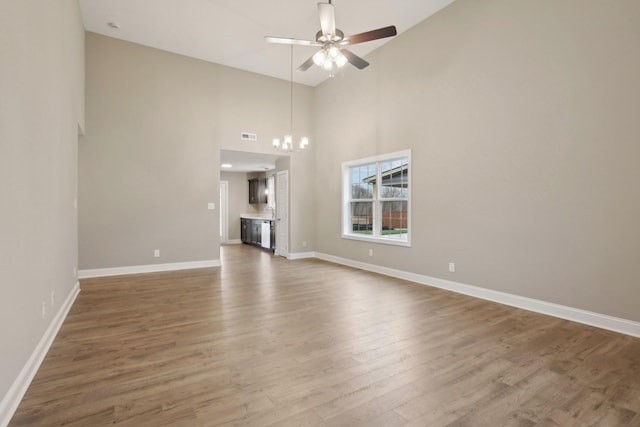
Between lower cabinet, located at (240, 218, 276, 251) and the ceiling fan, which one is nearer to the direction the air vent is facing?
the ceiling fan

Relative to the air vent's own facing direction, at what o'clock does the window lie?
The window is roughly at 10 o'clock from the air vent.

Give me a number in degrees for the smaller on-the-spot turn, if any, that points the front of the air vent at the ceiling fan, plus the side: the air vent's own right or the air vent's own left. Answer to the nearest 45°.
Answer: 0° — it already faces it

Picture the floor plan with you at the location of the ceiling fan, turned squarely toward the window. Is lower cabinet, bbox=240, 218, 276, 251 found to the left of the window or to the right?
left

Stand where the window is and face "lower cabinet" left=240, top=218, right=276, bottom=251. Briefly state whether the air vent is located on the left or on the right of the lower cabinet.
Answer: left

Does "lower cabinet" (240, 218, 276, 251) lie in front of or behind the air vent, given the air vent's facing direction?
behind

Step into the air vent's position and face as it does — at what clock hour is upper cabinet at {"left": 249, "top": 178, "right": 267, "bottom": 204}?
The upper cabinet is roughly at 6 o'clock from the air vent.

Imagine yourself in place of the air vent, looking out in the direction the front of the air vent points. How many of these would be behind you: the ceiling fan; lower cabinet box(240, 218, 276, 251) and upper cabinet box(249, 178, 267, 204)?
2

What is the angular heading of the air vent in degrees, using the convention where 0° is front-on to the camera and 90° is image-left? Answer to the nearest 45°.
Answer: approximately 0°

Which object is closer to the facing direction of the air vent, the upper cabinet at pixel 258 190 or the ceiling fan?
the ceiling fan
